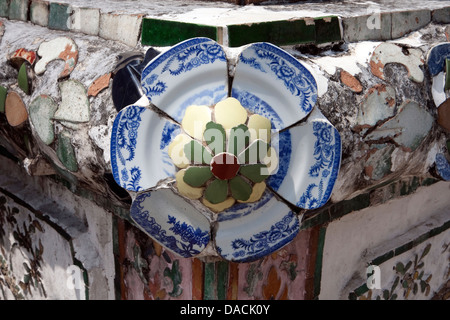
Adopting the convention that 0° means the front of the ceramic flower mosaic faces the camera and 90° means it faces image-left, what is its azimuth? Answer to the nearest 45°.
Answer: approximately 0°
